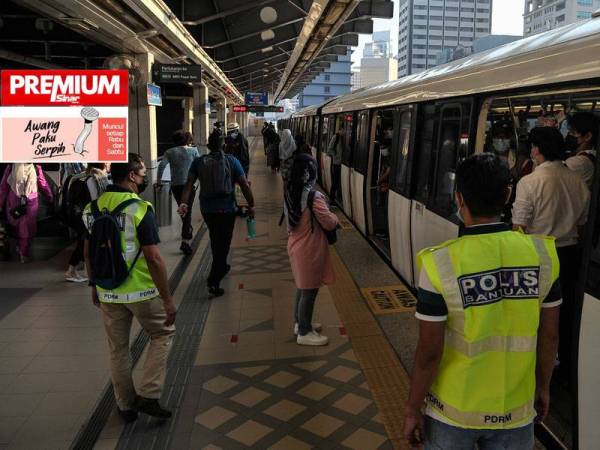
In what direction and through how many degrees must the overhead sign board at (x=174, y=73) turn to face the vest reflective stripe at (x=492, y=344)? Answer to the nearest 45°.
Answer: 0° — it already faces it

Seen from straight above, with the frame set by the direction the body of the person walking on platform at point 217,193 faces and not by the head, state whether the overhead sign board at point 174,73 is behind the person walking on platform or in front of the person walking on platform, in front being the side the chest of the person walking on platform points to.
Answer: in front

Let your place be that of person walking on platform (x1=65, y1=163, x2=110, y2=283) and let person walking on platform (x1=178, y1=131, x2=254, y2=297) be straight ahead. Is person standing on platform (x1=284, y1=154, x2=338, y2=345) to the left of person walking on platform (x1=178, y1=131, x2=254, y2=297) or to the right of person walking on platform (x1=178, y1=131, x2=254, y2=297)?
right

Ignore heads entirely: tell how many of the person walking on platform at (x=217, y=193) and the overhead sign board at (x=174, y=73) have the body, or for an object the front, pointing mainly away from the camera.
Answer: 1

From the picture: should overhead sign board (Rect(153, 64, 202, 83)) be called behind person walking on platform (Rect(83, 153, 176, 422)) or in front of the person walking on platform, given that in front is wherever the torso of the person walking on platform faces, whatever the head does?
in front

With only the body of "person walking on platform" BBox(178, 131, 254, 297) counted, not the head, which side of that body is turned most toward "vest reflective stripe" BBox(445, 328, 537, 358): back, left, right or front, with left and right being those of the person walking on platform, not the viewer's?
back

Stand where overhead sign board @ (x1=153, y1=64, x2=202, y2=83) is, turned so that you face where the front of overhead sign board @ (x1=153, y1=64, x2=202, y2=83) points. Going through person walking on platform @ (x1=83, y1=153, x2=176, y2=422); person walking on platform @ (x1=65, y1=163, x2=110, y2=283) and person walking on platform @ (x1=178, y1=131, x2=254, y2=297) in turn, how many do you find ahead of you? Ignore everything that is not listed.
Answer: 3

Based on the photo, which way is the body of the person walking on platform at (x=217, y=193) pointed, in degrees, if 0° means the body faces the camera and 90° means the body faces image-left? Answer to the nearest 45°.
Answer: approximately 180°

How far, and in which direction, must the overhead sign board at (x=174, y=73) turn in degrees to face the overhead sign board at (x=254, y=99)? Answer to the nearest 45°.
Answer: approximately 180°

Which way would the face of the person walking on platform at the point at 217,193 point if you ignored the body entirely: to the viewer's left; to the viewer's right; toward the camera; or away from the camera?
away from the camera
